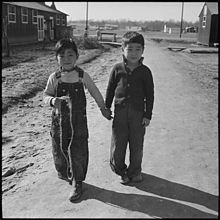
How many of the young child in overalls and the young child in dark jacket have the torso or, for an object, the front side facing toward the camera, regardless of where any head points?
2

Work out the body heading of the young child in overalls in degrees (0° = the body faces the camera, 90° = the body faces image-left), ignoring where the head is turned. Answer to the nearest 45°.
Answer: approximately 0°

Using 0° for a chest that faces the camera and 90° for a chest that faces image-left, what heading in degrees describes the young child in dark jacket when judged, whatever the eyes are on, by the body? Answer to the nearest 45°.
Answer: approximately 0°
